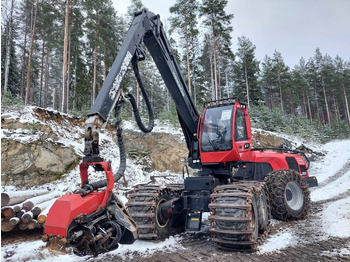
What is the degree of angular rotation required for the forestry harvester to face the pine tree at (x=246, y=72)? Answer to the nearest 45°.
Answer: approximately 135° to its right

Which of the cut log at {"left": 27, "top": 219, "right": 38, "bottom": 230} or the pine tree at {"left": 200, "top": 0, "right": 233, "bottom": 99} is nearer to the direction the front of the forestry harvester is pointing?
the cut log

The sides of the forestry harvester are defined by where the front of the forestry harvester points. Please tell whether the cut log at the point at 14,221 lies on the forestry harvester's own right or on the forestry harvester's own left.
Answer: on the forestry harvester's own right

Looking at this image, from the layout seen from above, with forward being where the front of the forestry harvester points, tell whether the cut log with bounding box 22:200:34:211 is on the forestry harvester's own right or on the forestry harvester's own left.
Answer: on the forestry harvester's own right

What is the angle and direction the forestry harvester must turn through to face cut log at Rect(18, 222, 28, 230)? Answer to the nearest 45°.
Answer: approximately 45° to its right

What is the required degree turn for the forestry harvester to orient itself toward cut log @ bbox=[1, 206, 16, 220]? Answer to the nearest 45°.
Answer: approximately 45° to its right

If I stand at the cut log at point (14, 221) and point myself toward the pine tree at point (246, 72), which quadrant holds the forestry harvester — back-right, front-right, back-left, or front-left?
front-right

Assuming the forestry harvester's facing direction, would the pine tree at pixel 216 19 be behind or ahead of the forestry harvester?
behind

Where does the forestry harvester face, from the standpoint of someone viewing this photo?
facing the viewer and to the left of the viewer

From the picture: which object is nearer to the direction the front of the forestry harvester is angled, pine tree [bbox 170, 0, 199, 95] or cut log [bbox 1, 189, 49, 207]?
the cut log
